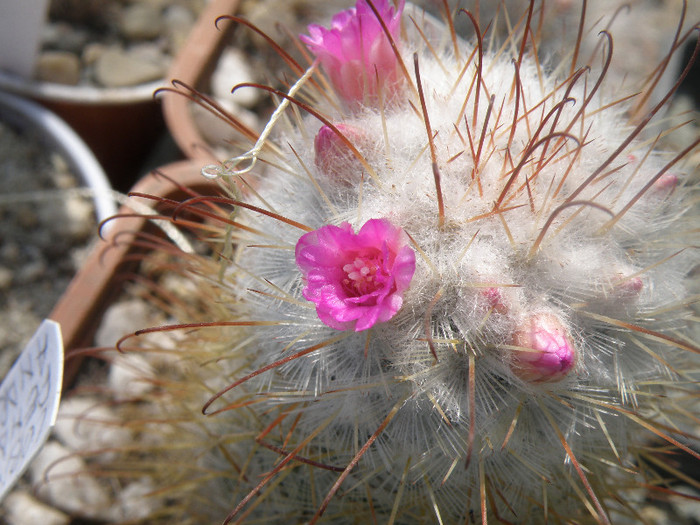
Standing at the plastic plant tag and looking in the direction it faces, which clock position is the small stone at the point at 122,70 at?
The small stone is roughly at 6 o'clock from the plastic plant tag.

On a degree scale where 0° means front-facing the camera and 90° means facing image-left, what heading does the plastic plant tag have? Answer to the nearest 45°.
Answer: approximately 0°

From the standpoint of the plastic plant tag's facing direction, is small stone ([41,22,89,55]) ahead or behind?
behind

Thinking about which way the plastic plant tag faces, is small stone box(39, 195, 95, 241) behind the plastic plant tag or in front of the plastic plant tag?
behind

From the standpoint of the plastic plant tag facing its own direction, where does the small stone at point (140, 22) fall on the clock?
The small stone is roughly at 6 o'clock from the plastic plant tag.

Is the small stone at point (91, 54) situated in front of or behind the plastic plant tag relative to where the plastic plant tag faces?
behind
